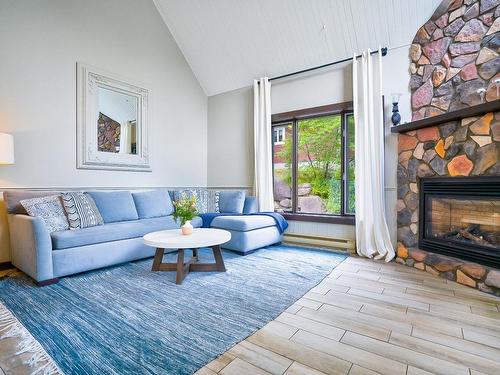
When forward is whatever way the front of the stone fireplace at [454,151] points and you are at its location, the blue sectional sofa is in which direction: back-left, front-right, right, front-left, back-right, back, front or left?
front

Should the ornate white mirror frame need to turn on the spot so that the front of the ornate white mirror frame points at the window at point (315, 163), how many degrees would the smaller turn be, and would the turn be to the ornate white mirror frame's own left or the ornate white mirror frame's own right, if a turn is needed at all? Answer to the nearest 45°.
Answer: approximately 45° to the ornate white mirror frame's own left

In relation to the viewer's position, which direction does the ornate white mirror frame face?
facing the viewer and to the right of the viewer

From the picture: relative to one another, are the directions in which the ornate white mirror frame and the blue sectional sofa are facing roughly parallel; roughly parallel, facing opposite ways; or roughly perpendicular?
roughly parallel

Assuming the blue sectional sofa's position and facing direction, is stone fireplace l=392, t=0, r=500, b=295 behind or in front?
in front

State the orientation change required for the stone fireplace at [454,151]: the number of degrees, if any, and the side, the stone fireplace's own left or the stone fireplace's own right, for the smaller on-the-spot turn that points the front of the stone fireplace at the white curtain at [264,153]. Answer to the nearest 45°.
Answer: approximately 45° to the stone fireplace's own right

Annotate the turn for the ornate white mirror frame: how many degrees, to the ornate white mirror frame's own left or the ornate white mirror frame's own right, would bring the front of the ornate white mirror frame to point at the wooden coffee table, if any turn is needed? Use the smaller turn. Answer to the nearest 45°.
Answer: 0° — it already faces it

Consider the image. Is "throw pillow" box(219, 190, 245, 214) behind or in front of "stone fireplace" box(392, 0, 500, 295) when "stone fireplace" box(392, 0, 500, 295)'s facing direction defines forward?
in front
